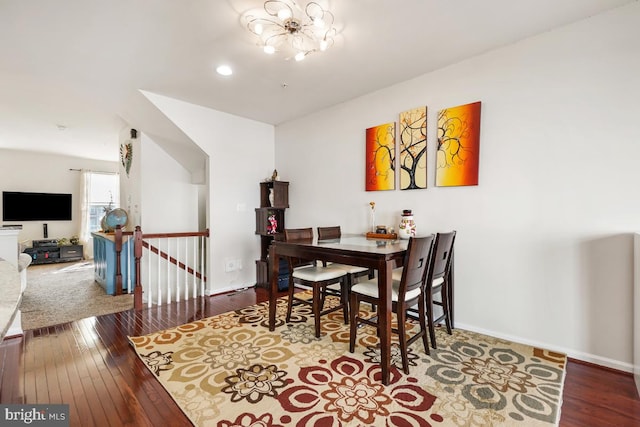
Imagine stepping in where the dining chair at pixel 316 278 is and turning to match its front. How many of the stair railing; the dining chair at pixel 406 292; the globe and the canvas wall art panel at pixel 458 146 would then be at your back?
2

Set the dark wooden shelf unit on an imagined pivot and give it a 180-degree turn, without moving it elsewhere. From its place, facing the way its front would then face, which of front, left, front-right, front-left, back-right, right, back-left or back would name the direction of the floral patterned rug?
back

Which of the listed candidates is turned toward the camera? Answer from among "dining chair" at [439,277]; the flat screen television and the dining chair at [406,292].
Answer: the flat screen television

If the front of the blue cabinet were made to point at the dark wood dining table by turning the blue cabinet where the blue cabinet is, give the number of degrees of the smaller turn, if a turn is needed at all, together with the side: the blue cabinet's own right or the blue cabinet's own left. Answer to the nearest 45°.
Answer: approximately 45° to the blue cabinet's own left

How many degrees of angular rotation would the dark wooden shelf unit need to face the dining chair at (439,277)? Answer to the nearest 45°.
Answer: approximately 45° to its left

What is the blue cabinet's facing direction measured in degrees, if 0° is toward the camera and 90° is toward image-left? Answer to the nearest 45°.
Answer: approximately 45°

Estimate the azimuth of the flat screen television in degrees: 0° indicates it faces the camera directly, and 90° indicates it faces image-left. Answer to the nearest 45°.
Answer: approximately 0°

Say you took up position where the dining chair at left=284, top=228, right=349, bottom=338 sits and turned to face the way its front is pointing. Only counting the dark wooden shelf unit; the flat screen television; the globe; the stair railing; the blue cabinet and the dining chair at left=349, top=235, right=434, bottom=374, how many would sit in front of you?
1

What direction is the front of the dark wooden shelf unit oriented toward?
toward the camera

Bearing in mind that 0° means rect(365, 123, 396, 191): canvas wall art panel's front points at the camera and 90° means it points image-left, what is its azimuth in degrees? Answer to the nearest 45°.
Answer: approximately 45°

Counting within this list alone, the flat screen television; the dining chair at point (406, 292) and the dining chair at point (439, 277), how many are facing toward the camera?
1

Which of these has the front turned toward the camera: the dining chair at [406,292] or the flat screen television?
the flat screen television

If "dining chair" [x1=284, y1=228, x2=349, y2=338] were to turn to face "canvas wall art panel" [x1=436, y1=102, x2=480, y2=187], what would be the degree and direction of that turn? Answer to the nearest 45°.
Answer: approximately 45° to its left

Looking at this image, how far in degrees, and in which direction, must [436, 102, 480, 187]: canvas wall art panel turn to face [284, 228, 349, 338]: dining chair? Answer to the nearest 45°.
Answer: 0° — it already faces it

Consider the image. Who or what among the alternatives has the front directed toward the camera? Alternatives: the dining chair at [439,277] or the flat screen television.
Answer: the flat screen television

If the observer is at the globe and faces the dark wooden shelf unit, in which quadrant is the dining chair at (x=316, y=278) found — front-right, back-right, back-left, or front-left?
front-right

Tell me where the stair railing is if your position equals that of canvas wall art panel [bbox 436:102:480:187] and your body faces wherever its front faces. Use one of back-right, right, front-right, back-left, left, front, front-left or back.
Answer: front-right

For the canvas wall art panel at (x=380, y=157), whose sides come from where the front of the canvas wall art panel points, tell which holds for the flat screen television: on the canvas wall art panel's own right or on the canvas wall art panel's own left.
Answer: on the canvas wall art panel's own right
